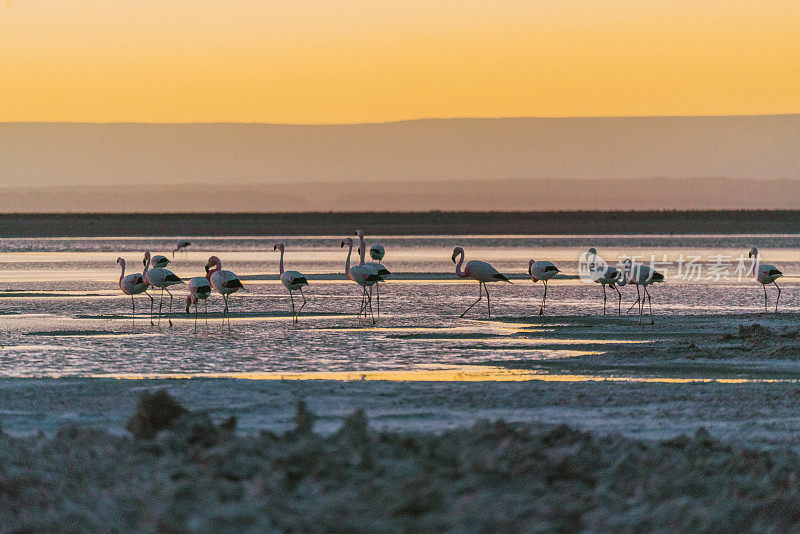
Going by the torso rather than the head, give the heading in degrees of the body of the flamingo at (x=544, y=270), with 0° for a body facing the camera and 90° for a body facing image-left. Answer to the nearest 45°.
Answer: approximately 90°
